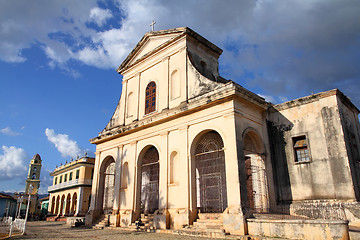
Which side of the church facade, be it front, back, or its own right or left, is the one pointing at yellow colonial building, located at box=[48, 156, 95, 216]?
right

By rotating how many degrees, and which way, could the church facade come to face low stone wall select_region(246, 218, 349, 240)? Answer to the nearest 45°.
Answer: approximately 90° to its left

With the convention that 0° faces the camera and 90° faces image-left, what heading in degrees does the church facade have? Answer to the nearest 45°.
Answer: approximately 45°

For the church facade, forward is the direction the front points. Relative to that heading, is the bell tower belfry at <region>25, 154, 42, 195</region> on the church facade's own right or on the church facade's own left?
on the church facade's own right
